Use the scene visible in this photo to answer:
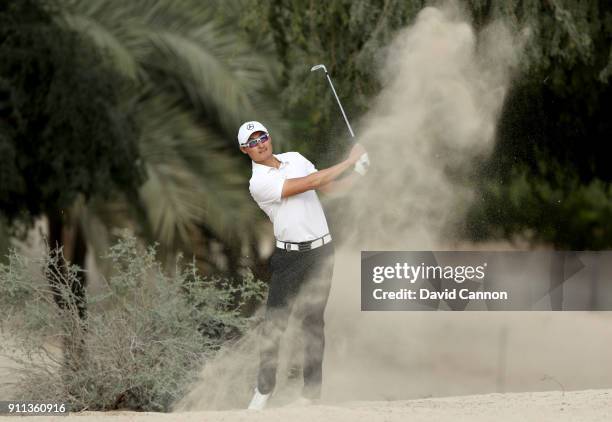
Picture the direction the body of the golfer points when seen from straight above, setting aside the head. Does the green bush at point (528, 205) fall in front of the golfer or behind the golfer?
behind

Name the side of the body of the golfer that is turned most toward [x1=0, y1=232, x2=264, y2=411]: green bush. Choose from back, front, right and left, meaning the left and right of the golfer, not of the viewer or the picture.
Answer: right

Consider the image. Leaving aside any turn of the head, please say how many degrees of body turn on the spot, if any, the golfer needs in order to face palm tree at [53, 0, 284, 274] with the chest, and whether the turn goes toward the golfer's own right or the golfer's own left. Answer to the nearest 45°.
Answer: approximately 180°

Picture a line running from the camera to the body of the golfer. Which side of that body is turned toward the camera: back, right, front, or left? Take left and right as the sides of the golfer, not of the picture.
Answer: front
